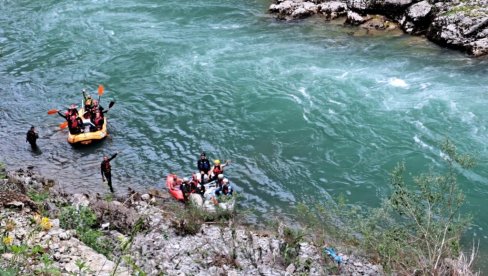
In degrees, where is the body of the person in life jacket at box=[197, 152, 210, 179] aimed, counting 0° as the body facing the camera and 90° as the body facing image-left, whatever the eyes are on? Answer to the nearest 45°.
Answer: approximately 0°

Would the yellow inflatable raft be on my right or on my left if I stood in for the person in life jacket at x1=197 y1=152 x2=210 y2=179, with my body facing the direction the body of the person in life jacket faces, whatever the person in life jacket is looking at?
on my right

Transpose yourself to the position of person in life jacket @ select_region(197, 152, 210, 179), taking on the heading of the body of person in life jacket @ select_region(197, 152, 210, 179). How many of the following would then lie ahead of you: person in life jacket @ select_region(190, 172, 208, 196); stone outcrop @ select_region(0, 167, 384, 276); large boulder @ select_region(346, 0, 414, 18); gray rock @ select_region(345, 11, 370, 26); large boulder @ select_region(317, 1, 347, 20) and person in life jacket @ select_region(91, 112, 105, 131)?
2

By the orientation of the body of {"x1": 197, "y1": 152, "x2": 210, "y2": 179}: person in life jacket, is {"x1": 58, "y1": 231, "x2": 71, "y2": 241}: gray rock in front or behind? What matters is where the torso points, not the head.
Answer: in front

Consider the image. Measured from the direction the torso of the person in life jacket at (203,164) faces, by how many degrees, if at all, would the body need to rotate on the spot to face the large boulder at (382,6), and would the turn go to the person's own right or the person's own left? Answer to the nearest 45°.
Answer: approximately 135° to the person's own left

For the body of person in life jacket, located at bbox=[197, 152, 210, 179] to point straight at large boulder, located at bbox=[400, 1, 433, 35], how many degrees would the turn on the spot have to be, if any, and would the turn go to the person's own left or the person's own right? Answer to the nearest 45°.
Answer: approximately 135° to the person's own left

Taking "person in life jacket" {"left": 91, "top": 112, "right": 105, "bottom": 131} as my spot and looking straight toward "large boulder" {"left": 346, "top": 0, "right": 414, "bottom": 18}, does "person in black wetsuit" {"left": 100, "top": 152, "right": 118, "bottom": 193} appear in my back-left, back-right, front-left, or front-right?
back-right

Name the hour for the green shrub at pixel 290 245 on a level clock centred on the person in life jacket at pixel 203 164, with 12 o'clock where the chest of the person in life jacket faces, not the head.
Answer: The green shrub is roughly at 11 o'clock from the person in life jacket.

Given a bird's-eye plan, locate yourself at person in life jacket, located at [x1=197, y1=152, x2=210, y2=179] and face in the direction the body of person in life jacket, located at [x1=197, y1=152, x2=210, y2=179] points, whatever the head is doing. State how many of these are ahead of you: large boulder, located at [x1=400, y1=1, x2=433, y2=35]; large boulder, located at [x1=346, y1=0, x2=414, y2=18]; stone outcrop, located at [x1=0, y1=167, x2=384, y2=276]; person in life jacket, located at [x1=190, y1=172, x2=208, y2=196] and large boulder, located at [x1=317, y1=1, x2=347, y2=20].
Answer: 2

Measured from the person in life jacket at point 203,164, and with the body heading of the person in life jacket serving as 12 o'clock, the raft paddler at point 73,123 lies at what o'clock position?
The raft paddler is roughly at 4 o'clock from the person in life jacket.

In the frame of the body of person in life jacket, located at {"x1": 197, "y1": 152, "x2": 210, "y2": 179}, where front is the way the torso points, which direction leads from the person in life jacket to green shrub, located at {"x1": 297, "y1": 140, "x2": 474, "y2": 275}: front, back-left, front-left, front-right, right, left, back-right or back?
front-left

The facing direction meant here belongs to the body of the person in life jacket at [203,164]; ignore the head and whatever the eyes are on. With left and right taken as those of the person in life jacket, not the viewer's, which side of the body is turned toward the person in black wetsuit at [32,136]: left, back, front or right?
right

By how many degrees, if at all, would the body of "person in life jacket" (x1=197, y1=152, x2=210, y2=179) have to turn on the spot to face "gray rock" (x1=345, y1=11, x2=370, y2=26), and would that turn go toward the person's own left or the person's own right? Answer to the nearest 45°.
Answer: approximately 135° to the person's own left

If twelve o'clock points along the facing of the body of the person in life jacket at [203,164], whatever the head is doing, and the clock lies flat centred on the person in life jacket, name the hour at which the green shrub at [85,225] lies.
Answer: The green shrub is roughly at 1 o'clock from the person in life jacket.
